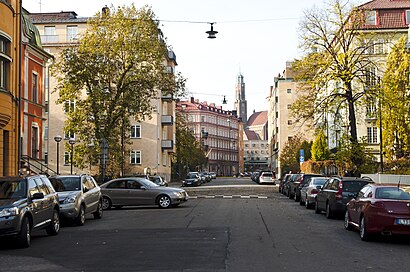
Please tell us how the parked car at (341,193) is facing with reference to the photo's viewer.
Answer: facing away from the viewer and to the left of the viewer

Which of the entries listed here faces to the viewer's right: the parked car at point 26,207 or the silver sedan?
the silver sedan

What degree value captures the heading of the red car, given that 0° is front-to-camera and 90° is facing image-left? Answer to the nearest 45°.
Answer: approximately 135°

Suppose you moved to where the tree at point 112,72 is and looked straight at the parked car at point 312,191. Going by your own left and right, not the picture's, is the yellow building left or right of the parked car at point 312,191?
right

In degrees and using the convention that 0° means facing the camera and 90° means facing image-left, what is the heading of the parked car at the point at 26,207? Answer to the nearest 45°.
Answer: approximately 45°

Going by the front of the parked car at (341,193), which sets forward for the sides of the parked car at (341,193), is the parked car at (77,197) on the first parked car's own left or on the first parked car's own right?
on the first parked car's own left

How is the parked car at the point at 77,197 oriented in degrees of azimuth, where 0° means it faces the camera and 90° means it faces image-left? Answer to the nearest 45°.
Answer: approximately 45°

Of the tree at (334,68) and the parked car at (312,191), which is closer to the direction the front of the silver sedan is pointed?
the parked car

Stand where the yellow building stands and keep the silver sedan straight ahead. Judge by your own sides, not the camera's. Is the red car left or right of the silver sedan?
right
